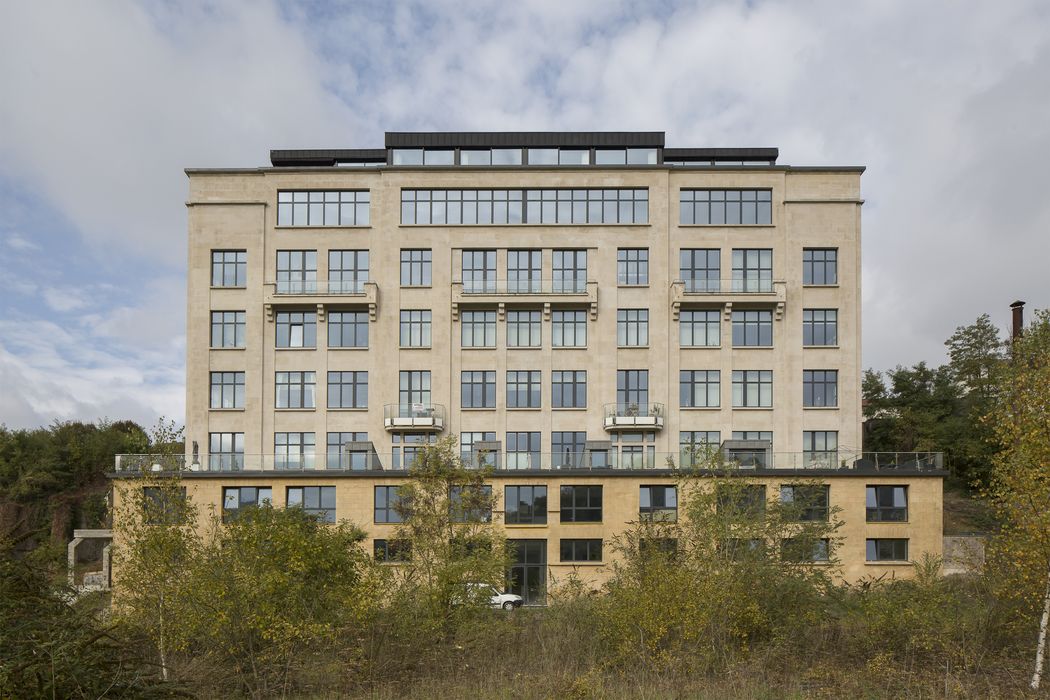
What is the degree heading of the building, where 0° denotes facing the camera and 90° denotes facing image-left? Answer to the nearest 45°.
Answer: approximately 0°
